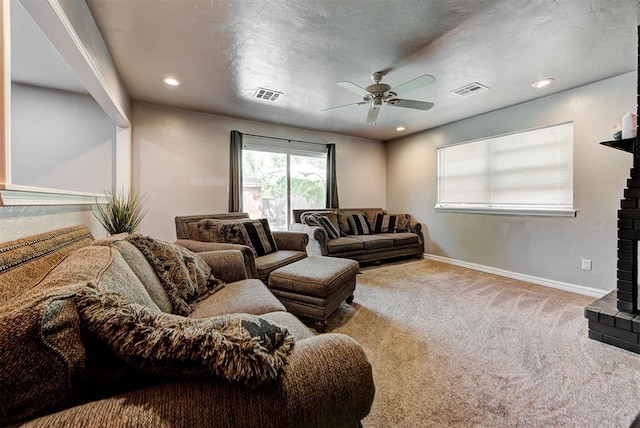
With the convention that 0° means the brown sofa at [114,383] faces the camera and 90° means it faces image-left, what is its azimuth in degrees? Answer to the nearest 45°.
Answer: approximately 270°

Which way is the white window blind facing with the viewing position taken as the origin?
facing the viewer and to the left of the viewer

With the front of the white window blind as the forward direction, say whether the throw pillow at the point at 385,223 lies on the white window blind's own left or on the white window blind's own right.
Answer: on the white window blind's own right

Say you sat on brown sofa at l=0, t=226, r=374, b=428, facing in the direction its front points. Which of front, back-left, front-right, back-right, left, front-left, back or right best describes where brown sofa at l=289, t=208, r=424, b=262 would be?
front-left

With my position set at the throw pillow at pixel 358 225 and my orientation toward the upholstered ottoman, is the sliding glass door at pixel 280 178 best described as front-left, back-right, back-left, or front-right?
front-right

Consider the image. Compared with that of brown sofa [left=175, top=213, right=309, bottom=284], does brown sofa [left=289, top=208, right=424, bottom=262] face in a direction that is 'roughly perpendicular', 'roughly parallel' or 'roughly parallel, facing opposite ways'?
roughly parallel

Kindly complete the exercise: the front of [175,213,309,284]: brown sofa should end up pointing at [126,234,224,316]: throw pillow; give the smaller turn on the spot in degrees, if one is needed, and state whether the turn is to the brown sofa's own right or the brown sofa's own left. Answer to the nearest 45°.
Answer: approximately 45° to the brown sofa's own right

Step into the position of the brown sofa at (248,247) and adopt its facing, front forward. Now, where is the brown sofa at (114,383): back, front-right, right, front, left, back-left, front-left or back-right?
front-right

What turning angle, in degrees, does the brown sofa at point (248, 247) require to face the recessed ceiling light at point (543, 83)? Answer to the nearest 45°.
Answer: approximately 45° to its left

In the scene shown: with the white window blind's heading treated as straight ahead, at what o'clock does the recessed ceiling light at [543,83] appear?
The recessed ceiling light is roughly at 10 o'clock from the white window blind.

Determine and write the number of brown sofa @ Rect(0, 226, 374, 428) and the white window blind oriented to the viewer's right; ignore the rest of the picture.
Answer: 1

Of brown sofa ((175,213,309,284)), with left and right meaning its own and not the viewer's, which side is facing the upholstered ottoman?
front

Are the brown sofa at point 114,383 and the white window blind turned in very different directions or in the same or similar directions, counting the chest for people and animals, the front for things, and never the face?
very different directions

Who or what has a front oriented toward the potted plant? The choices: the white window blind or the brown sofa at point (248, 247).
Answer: the white window blind

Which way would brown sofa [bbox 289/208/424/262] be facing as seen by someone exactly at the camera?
facing the viewer and to the right of the viewer

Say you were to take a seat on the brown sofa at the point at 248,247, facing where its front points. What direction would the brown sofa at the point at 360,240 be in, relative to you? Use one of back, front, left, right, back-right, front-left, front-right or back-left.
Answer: left

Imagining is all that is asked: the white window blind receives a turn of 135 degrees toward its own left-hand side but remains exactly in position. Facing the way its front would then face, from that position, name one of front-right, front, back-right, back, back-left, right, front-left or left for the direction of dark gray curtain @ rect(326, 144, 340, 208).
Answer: back

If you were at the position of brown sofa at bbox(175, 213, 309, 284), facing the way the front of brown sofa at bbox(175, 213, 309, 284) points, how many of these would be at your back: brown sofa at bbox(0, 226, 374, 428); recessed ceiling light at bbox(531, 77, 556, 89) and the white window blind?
0

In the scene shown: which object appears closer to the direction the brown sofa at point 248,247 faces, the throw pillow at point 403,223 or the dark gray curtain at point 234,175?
the throw pillow
